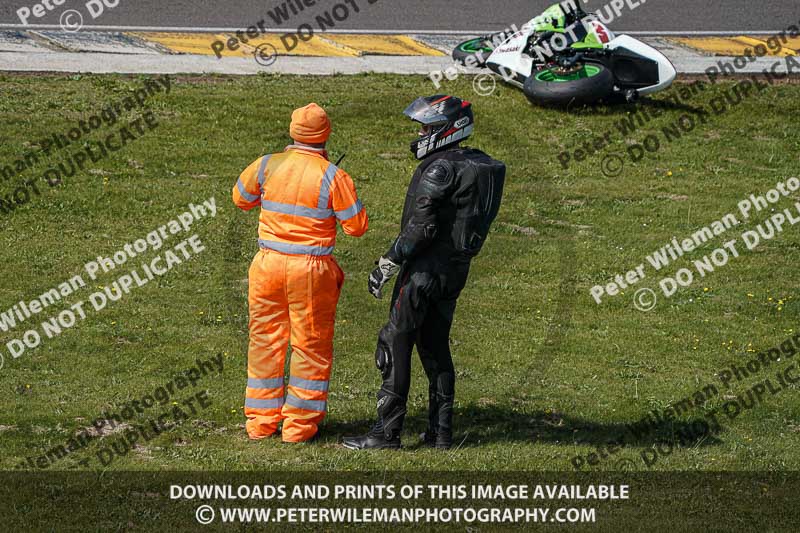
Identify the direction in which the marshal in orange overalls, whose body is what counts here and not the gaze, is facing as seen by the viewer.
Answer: away from the camera

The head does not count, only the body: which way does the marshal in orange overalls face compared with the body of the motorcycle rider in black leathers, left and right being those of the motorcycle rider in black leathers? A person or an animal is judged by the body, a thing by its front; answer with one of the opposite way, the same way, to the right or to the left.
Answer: to the right

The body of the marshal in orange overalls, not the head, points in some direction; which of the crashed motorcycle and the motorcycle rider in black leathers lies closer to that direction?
the crashed motorcycle

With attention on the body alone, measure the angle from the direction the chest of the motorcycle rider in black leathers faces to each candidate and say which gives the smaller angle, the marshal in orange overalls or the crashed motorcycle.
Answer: the marshal in orange overalls

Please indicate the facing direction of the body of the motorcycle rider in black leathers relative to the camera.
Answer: to the viewer's left

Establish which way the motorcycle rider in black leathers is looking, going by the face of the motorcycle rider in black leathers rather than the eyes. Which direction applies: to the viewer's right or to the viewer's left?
to the viewer's left

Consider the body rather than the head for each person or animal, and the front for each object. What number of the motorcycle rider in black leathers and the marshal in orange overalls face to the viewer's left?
1

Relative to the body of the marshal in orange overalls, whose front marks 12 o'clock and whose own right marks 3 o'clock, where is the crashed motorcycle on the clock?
The crashed motorcycle is roughly at 1 o'clock from the marshal in orange overalls.

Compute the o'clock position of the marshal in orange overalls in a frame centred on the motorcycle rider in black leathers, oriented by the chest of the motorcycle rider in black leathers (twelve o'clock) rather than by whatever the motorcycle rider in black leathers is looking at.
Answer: The marshal in orange overalls is roughly at 12 o'clock from the motorcycle rider in black leathers.

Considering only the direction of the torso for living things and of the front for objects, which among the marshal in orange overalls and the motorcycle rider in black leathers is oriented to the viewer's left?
the motorcycle rider in black leathers

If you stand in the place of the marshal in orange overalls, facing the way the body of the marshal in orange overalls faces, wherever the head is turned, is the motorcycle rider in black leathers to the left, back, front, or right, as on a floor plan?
right
